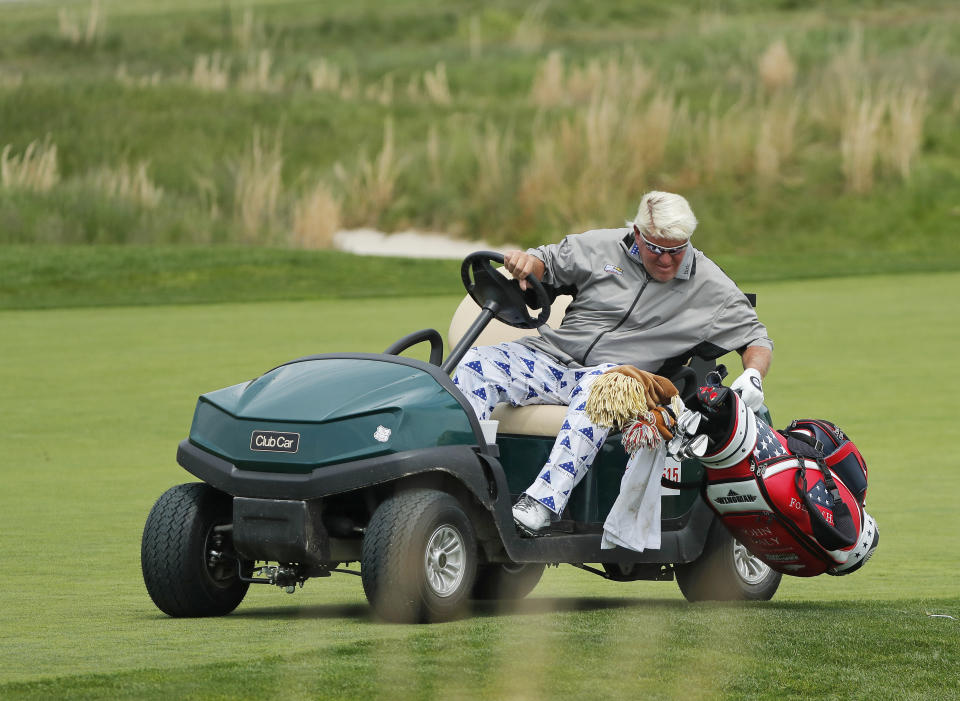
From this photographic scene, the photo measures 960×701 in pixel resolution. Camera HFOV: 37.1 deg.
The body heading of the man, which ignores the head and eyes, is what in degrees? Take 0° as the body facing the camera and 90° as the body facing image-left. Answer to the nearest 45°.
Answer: approximately 45°

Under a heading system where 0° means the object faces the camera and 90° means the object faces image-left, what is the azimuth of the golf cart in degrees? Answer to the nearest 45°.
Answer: approximately 45°

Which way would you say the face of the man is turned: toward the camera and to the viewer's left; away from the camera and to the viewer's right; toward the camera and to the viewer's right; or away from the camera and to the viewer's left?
toward the camera and to the viewer's right

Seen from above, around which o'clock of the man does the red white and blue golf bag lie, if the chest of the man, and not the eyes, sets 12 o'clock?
The red white and blue golf bag is roughly at 9 o'clock from the man.
